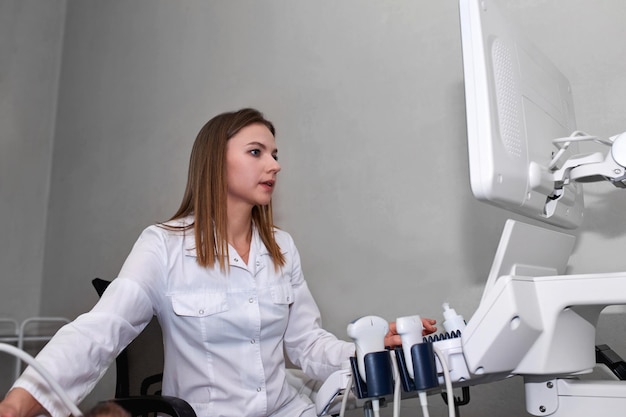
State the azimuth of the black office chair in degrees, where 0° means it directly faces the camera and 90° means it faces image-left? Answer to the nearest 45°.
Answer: approximately 315°

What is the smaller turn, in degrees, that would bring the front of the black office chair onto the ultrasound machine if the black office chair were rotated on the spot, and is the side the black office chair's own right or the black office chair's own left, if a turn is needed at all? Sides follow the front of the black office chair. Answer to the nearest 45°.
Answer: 0° — it already faces it
